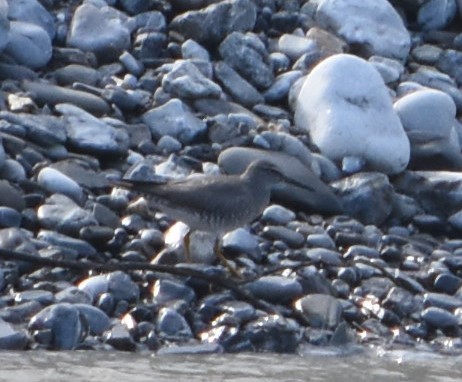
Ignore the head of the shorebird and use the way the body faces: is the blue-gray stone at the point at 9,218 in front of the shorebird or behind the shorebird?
behind

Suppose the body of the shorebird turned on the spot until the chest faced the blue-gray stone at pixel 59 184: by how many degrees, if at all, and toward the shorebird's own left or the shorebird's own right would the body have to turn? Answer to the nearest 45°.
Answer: approximately 180°

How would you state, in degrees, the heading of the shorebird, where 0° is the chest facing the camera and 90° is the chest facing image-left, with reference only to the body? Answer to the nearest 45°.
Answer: approximately 270°

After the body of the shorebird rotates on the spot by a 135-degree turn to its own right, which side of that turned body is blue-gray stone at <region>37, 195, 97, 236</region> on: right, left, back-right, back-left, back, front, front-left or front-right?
front-right
